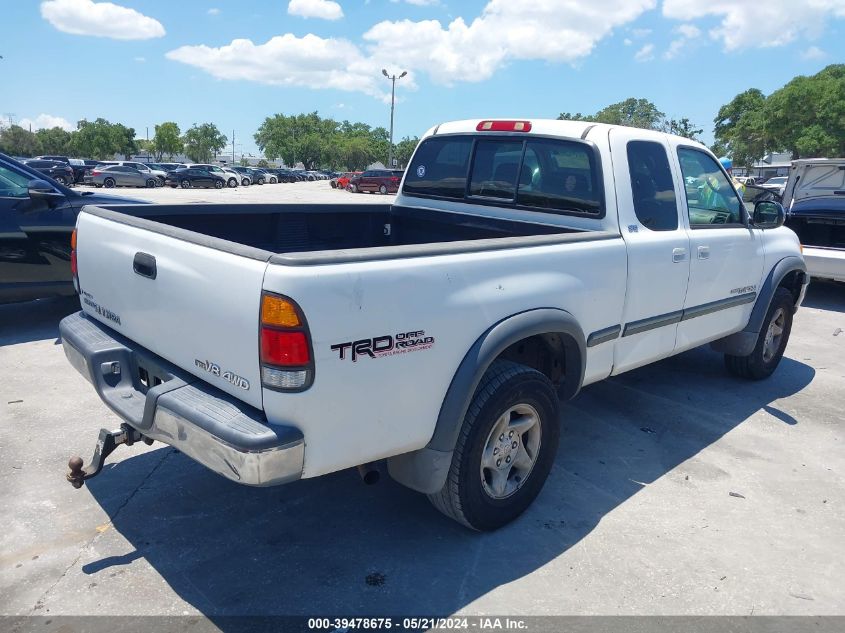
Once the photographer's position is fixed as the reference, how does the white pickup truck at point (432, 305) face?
facing away from the viewer and to the right of the viewer

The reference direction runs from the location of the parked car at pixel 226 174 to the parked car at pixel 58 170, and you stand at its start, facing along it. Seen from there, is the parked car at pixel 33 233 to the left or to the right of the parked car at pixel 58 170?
left

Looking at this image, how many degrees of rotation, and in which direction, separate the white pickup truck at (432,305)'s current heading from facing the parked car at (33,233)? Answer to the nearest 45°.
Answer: approximately 90° to its left
